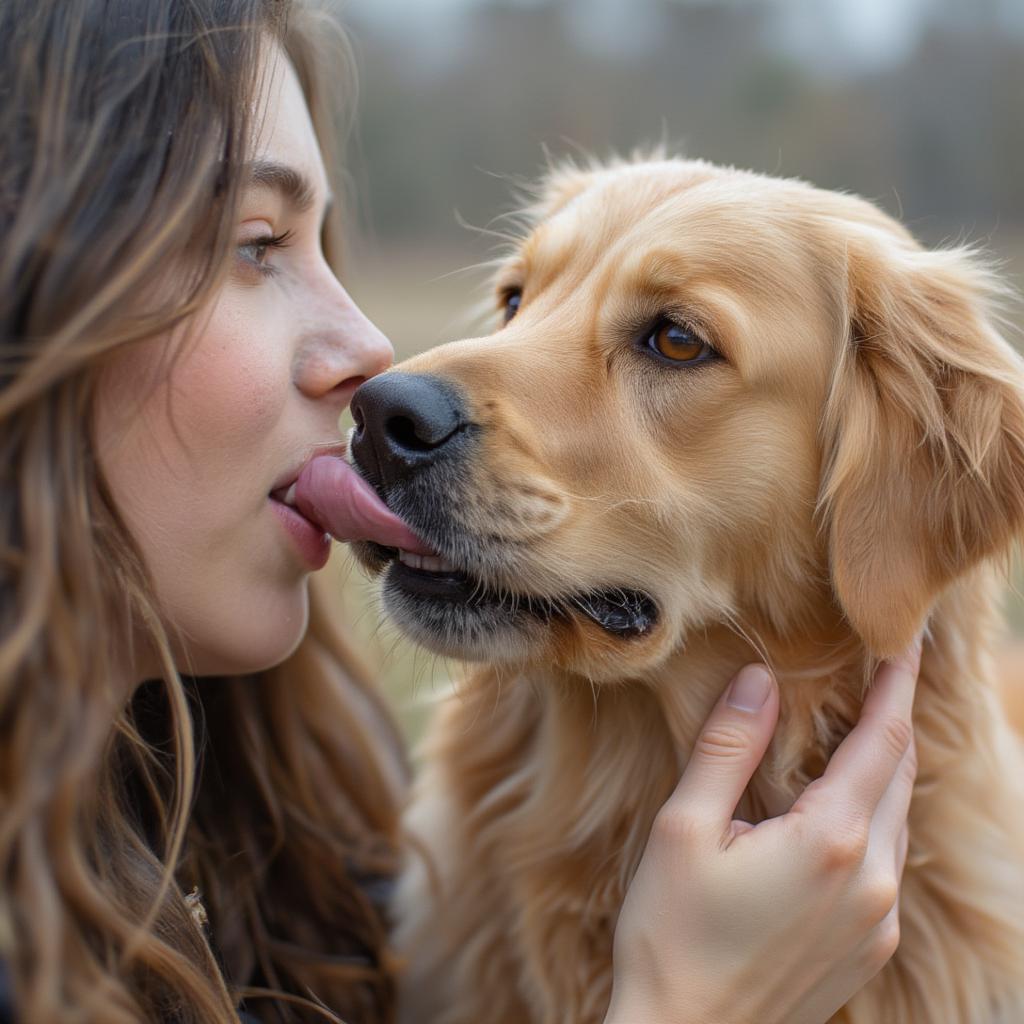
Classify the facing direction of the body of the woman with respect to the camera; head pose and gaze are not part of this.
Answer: to the viewer's right

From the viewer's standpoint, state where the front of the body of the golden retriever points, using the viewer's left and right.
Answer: facing the viewer and to the left of the viewer

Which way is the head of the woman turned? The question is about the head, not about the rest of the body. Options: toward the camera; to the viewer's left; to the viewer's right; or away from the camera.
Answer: to the viewer's right
